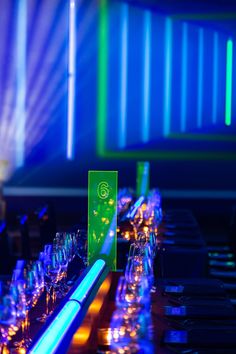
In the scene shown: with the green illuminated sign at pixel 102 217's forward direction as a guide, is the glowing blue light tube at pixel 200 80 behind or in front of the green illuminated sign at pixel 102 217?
behind

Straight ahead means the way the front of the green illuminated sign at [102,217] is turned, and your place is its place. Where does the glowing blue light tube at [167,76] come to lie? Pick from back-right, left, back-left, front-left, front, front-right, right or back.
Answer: back

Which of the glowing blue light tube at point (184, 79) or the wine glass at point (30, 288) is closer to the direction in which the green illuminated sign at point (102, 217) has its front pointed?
the wine glass

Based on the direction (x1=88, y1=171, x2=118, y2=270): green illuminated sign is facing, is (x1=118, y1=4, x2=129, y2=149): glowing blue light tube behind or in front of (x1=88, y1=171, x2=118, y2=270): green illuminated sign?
behind

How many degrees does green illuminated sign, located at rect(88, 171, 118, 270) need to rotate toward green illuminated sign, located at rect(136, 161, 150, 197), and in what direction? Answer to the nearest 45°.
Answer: approximately 180°

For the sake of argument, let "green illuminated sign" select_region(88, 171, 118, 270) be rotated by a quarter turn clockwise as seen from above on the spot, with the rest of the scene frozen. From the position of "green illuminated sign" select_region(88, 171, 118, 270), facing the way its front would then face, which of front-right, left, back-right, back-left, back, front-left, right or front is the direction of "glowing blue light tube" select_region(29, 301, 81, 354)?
left

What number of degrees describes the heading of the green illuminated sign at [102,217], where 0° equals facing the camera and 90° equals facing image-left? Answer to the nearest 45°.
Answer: approximately 0°

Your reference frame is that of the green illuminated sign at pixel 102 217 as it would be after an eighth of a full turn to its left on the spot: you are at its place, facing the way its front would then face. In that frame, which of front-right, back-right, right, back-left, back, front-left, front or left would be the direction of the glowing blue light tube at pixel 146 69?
back-left

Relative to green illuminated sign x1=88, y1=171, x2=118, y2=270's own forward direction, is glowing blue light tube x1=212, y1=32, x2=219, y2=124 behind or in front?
behind

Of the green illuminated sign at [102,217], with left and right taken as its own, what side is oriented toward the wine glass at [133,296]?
front

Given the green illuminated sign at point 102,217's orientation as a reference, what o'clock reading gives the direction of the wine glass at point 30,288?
The wine glass is roughly at 1 o'clock from the green illuminated sign.

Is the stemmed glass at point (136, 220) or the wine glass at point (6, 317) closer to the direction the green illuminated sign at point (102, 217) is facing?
the wine glass

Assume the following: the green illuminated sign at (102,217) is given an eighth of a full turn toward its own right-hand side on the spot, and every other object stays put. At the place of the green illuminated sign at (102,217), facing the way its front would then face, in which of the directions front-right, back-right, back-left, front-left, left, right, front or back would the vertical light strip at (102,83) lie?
back-right

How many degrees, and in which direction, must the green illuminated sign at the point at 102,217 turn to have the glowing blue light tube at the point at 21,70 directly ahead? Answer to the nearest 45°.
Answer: approximately 180°
